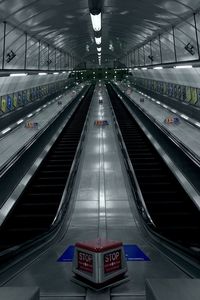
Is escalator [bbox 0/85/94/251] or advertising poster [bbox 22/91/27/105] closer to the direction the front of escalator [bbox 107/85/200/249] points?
the escalator

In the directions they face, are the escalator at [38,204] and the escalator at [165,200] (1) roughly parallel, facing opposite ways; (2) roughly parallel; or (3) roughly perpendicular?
roughly parallel

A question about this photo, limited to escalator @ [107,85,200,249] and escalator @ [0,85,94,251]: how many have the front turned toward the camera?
2

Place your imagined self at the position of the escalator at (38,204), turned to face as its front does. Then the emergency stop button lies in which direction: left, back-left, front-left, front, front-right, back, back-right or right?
front

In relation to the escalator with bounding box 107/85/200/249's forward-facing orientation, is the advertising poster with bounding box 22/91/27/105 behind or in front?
behind

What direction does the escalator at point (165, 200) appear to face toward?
toward the camera
